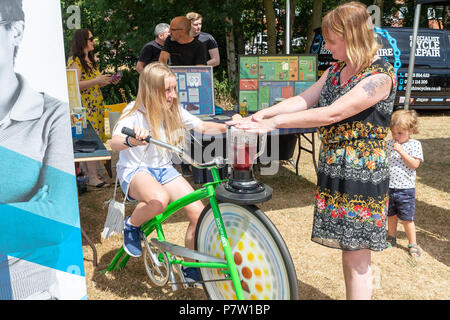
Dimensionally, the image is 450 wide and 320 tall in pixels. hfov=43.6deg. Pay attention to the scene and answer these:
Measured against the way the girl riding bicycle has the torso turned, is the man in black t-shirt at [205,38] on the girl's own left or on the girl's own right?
on the girl's own left

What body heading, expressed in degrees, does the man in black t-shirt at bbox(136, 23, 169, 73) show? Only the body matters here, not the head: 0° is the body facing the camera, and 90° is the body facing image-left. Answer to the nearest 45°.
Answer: approximately 270°

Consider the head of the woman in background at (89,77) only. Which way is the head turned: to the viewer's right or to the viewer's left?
to the viewer's right

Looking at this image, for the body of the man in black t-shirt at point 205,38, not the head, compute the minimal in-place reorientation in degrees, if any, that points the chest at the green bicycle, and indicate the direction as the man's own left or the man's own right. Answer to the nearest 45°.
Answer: approximately 45° to the man's own left

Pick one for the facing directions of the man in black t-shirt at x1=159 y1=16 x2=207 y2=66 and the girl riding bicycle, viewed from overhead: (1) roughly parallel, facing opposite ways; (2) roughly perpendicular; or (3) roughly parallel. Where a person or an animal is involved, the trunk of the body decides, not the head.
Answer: roughly perpendicular

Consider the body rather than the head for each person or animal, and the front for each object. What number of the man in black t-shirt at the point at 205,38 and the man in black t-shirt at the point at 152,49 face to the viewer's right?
1

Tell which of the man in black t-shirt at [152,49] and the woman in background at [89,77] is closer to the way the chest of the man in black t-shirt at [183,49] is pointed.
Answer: the woman in background

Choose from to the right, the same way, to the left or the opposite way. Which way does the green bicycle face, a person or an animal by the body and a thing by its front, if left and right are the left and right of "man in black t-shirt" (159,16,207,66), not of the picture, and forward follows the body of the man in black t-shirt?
to the left

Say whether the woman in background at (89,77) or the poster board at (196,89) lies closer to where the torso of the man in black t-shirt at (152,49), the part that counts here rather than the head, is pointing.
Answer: the poster board

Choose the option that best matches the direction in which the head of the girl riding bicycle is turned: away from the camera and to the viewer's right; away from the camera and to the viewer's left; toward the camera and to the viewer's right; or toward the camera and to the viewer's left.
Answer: toward the camera and to the viewer's right

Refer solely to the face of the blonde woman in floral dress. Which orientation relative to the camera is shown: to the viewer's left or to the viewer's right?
to the viewer's left

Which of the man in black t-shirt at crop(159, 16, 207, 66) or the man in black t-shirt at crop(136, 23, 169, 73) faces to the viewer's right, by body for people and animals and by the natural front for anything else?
the man in black t-shirt at crop(136, 23, 169, 73)

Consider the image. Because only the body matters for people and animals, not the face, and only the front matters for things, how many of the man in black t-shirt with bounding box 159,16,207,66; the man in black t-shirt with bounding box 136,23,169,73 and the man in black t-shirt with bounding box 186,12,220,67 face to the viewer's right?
1

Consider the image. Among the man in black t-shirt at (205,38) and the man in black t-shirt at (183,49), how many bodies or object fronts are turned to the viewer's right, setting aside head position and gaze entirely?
0

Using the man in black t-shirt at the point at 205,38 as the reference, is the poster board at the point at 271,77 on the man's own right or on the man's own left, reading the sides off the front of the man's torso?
on the man's own left
